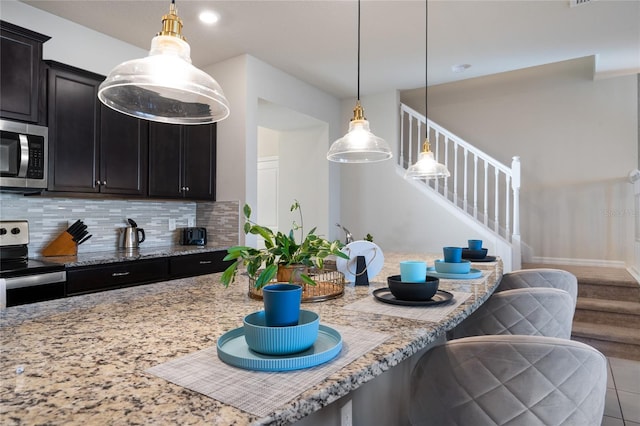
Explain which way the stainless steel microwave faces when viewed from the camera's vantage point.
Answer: facing the viewer and to the right of the viewer

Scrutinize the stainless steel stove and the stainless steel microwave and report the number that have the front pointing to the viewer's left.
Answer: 0

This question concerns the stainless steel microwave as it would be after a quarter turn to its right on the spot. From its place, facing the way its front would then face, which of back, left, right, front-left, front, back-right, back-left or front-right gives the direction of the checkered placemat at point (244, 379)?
front-left

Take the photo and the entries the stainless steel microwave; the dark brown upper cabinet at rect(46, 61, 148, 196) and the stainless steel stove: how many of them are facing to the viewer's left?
0

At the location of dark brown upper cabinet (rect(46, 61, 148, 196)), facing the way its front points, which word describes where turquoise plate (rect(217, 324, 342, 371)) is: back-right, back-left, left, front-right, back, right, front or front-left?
front-right

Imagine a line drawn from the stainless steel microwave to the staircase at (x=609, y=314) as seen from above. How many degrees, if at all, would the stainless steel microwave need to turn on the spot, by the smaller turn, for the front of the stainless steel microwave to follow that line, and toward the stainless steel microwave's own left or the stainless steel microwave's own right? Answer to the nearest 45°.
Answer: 0° — it already faces it

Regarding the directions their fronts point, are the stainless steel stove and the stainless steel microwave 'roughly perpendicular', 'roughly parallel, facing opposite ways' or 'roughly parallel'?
roughly parallel

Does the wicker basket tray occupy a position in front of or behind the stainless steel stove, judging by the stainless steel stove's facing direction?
in front

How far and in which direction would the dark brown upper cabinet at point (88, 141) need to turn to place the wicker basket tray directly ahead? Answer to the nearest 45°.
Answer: approximately 45° to its right

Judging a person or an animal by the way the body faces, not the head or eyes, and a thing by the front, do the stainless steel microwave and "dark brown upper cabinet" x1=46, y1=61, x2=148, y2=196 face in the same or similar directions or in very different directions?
same or similar directions

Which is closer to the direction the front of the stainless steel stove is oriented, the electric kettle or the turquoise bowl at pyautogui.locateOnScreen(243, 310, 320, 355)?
the turquoise bowl

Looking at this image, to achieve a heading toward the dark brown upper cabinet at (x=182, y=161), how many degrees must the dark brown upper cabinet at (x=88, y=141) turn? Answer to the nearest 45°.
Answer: approximately 90° to its left

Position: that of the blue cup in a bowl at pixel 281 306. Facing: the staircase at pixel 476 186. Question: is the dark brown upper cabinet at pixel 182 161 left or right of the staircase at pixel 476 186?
left

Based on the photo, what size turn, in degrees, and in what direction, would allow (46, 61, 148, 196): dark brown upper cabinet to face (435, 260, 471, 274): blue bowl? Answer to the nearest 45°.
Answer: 0° — it already faces it

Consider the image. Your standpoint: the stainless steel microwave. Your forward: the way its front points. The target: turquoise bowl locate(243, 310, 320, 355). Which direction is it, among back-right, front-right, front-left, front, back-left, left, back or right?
front-right

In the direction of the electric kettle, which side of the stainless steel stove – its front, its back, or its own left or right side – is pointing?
left
